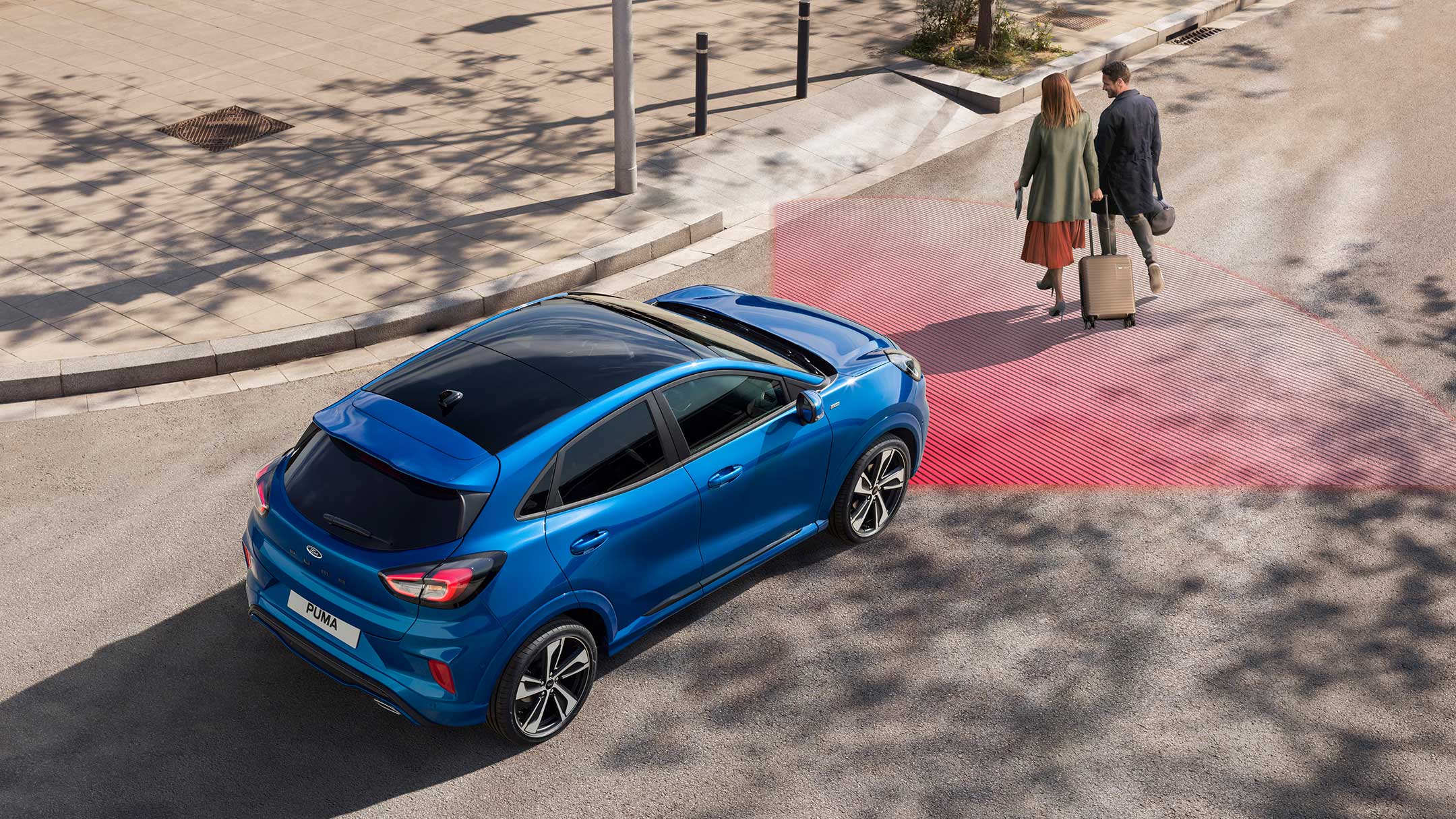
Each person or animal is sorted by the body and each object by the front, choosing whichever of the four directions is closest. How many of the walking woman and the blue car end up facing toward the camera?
0

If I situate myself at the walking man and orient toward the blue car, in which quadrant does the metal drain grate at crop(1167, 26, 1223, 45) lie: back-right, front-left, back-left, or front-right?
back-right

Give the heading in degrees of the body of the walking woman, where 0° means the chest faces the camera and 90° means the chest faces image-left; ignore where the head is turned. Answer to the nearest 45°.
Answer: approximately 180°

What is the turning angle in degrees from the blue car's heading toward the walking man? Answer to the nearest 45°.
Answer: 0° — it already faces them

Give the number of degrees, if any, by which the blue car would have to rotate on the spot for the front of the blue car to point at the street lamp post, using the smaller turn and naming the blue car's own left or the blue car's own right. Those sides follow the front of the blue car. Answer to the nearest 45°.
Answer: approximately 45° to the blue car's own left

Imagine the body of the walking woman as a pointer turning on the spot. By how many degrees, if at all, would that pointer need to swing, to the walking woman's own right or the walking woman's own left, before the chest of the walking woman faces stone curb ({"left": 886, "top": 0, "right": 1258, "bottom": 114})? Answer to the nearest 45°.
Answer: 0° — they already face it

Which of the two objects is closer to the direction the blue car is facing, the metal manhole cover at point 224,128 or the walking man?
the walking man

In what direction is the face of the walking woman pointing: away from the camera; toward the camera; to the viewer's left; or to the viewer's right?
away from the camera

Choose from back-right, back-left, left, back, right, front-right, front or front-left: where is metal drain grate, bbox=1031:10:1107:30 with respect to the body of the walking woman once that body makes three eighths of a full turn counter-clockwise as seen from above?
back-right

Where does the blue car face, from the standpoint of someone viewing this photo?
facing away from the viewer and to the right of the viewer

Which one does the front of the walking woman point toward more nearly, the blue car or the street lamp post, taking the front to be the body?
the street lamp post
